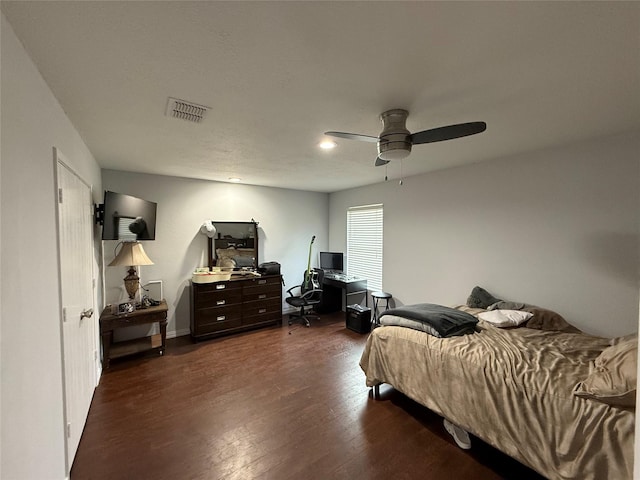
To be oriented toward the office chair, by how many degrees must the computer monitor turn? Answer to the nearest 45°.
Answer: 0° — it already faces it

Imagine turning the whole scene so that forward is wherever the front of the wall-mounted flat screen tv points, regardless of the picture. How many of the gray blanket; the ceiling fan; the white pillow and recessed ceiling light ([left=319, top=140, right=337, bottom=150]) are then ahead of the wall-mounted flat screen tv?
4

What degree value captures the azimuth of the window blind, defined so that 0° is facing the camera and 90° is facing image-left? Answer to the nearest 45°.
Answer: approximately 45°

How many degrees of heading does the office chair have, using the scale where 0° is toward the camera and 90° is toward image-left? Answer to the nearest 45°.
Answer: approximately 45°

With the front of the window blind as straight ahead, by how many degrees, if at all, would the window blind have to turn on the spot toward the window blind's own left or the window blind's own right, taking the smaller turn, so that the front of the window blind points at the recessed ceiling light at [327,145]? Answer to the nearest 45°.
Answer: approximately 45° to the window blind's own left

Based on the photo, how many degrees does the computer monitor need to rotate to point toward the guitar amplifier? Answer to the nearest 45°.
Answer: approximately 90° to its left

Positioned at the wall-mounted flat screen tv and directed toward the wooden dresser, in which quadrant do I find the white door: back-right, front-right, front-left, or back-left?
back-right

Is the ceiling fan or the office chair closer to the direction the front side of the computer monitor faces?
the office chair

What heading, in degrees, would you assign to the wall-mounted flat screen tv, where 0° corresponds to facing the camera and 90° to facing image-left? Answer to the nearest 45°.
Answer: approximately 315°

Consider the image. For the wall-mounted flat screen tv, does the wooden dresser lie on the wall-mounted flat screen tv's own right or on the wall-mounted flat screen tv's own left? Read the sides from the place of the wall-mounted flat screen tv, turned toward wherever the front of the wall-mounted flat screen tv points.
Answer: on the wall-mounted flat screen tv's own left

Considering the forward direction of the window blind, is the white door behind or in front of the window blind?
in front
